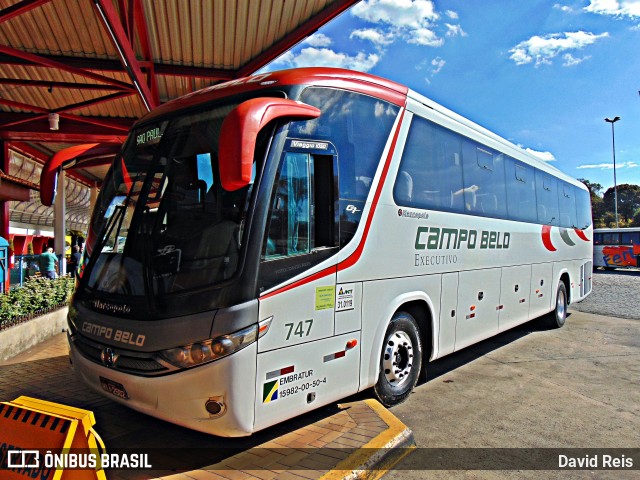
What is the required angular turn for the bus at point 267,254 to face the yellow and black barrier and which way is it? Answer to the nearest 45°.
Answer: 0° — it already faces it

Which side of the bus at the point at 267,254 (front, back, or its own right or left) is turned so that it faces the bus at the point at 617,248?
back

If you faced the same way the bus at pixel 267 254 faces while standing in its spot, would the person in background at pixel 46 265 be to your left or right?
on your right

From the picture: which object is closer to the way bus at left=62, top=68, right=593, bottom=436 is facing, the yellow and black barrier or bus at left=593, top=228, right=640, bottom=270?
the yellow and black barrier

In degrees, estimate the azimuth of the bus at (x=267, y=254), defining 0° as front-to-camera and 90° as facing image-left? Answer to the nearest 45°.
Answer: approximately 45°

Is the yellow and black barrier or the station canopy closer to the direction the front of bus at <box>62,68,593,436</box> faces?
the yellow and black barrier

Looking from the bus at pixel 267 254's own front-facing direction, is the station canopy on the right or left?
on its right

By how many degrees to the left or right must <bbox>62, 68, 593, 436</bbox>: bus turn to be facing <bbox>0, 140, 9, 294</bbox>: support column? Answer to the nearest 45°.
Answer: approximately 90° to its right

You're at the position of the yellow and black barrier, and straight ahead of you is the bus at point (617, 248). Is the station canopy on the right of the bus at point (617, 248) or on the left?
left
